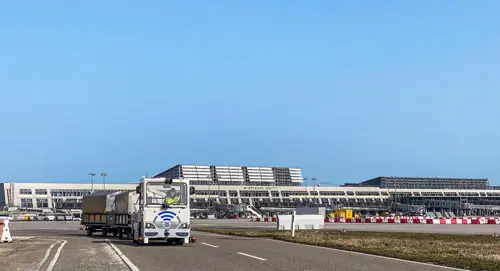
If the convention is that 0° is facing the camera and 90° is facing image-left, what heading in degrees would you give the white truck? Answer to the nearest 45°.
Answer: approximately 0°

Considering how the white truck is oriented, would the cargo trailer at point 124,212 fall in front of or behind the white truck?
behind

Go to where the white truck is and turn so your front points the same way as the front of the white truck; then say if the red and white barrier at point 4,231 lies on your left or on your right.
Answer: on your right

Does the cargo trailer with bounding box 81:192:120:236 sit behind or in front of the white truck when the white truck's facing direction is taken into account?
behind

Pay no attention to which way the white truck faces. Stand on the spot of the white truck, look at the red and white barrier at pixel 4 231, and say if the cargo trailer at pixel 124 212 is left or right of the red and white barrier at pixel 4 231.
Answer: right
